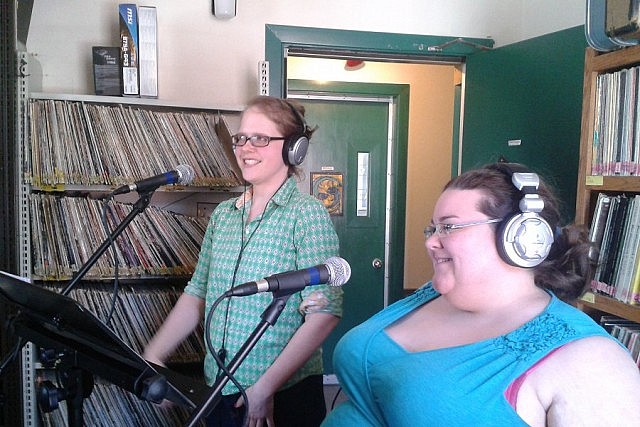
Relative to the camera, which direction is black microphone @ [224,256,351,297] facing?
to the viewer's right

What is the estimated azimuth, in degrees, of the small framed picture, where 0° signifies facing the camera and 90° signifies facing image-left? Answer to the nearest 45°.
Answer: approximately 0°

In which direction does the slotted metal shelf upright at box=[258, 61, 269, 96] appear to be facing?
toward the camera

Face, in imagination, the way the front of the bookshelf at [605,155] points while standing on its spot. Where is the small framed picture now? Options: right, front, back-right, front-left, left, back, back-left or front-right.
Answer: right

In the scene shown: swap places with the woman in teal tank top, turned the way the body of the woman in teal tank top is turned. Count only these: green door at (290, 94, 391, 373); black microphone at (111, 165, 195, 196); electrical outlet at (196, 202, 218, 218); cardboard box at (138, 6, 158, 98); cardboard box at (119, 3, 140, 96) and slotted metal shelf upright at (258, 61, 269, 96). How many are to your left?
0

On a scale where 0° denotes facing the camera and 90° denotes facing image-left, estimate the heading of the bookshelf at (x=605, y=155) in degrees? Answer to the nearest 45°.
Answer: approximately 45°

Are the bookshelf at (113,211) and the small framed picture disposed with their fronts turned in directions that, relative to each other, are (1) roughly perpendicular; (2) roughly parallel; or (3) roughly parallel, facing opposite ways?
roughly parallel

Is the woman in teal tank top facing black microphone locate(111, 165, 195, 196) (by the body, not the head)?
no

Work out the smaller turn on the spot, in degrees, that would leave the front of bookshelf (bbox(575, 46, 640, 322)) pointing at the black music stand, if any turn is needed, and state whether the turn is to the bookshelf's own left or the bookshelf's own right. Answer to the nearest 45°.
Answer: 0° — it already faces it

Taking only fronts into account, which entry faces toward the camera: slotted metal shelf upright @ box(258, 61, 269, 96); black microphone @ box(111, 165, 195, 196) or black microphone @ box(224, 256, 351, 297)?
the slotted metal shelf upright

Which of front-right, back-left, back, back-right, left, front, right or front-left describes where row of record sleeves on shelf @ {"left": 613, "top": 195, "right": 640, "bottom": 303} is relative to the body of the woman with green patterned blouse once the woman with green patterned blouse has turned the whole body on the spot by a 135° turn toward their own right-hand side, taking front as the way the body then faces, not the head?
right

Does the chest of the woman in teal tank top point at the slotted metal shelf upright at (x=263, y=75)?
no

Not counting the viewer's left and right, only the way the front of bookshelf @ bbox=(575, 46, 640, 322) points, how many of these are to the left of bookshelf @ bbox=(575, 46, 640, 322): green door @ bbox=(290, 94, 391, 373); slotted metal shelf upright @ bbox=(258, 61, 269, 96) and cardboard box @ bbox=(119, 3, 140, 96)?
0

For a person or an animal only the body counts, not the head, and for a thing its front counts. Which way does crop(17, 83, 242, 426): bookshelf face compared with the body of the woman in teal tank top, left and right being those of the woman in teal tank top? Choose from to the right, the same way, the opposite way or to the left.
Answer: to the left

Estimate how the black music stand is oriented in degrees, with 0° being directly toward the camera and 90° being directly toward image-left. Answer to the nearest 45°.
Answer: approximately 225°

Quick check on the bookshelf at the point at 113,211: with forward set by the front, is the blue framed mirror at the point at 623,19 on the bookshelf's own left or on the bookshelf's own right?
on the bookshelf's own left

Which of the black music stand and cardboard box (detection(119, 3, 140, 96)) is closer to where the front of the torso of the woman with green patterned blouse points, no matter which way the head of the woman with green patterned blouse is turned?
the black music stand

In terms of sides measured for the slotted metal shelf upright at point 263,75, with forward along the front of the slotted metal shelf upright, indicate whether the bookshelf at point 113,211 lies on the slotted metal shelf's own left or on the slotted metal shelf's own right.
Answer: on the slotted metal shelf's own right

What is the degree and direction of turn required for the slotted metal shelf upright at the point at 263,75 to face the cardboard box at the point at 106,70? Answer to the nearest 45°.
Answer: approximately 90° to its right

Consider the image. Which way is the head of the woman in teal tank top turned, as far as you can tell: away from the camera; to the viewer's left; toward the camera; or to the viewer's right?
to the viewer's left
